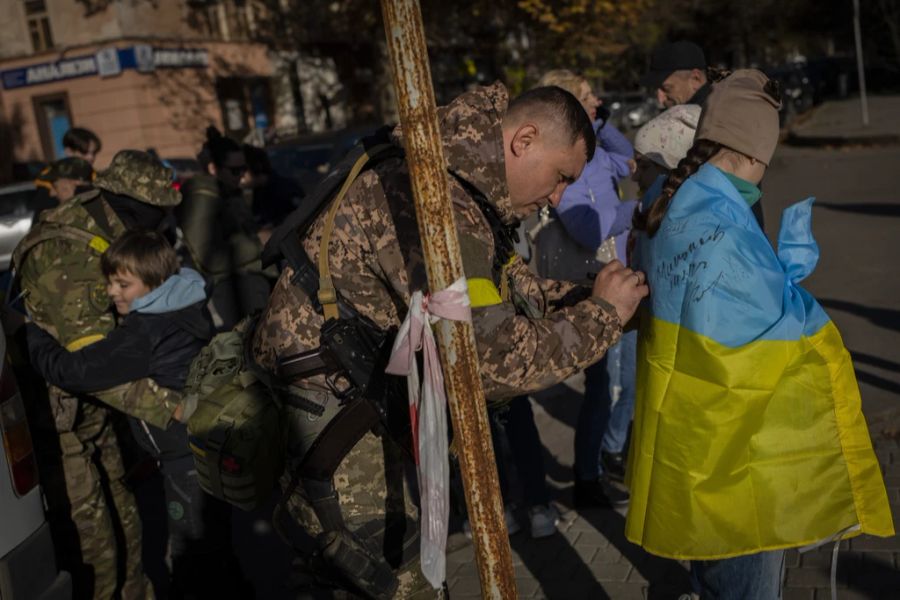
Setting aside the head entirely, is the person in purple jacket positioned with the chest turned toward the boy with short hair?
no

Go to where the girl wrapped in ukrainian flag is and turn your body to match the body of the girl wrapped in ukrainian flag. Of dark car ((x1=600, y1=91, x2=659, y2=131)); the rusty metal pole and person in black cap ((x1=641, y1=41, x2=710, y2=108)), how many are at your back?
1

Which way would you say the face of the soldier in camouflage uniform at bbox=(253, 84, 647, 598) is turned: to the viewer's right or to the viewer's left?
to the viewer's right

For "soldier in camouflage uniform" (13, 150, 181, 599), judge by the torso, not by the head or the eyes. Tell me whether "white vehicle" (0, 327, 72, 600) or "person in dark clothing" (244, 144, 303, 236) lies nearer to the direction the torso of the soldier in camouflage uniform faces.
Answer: the person in dark clothing

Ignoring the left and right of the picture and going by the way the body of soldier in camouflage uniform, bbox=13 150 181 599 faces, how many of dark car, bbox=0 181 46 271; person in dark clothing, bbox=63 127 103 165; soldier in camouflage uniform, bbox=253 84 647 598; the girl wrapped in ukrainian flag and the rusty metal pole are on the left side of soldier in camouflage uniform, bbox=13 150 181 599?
2

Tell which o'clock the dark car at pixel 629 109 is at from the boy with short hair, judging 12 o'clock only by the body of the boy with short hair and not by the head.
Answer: The dark car is roughly at 4 o'clock from the boy with short hair.

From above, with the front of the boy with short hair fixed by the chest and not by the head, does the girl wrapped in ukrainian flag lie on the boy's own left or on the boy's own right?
on the boy's own left

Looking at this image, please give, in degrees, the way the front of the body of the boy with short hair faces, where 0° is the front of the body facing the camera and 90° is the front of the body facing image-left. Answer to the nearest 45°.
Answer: approximately 90°

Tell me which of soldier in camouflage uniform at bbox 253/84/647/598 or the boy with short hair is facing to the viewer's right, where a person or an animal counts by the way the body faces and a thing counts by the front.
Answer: the soldier in camouflage uniform

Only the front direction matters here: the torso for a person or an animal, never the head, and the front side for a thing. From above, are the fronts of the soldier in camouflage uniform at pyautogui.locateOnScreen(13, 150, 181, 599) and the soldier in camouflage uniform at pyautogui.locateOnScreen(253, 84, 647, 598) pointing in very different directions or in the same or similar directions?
same or similar directions
